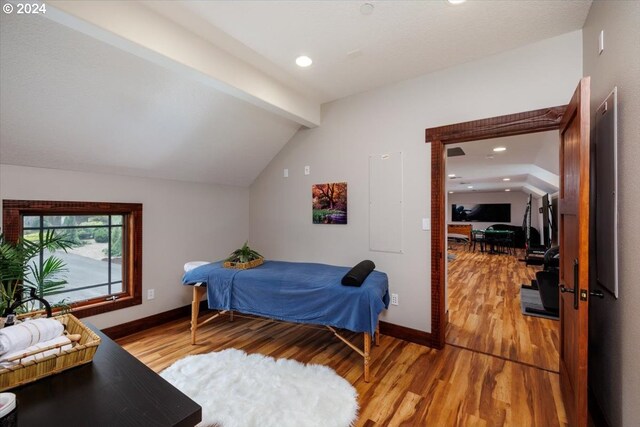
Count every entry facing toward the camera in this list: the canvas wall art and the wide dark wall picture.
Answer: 2

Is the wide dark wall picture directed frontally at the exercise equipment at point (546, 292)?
yes

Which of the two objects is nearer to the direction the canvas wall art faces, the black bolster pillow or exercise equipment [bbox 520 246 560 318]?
the black bolster pillow

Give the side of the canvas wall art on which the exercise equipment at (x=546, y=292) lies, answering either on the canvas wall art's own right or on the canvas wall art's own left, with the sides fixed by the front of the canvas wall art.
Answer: on the canvas wall art's own left

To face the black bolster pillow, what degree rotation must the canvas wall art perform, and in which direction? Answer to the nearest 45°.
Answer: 0° — it already faces it

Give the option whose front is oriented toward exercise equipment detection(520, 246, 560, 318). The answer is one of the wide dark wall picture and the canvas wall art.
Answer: the wide dark wall picture

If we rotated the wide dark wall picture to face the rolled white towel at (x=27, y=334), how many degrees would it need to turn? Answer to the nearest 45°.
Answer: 0° — it already faces it

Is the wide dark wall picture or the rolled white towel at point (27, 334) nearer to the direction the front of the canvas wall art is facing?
the rolled white towel

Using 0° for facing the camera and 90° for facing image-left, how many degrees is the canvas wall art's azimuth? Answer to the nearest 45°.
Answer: approximately 0°
